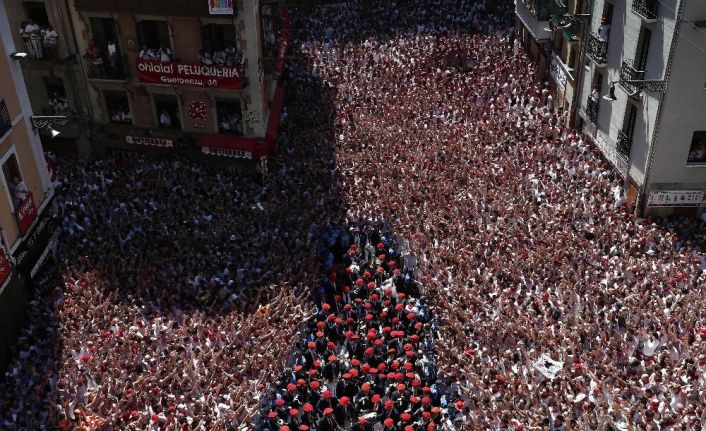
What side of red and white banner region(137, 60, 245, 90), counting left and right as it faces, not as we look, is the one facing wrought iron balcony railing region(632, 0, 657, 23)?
left

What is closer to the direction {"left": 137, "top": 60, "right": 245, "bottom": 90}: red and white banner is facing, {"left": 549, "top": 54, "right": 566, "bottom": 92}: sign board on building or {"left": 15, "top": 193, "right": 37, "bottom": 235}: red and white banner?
the red and white banner

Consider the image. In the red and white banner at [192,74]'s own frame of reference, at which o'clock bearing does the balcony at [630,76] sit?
The balcony is roughly at 10 o'clock from the red and white banner.

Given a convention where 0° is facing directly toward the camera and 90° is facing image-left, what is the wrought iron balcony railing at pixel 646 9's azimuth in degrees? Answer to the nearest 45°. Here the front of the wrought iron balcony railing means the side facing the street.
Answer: approximately 45°

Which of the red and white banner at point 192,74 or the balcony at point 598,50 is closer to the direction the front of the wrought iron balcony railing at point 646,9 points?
the red and white banner

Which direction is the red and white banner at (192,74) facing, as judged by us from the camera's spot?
facing the viewer

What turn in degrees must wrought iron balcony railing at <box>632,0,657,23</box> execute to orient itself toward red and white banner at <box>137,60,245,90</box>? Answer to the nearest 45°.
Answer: approximately 45° to its right

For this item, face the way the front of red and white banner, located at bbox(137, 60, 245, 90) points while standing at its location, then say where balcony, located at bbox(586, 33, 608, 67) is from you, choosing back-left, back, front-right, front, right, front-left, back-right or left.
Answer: left

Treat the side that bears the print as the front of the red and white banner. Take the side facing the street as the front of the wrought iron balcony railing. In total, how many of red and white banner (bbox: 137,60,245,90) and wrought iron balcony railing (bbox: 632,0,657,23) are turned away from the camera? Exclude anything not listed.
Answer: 0

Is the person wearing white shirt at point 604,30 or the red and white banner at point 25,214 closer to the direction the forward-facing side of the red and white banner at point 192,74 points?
the red and white banner

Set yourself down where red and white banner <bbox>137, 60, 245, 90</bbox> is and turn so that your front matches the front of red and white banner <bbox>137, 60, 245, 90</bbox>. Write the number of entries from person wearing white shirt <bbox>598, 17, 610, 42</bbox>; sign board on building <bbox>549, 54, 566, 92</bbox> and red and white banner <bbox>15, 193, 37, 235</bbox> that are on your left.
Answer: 2

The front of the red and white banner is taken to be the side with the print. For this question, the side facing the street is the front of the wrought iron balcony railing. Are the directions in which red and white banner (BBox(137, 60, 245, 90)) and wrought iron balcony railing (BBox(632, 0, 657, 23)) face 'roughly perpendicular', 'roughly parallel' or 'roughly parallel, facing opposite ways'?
roughly perpendicular

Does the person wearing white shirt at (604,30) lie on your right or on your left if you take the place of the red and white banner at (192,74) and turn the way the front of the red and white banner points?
on your left
